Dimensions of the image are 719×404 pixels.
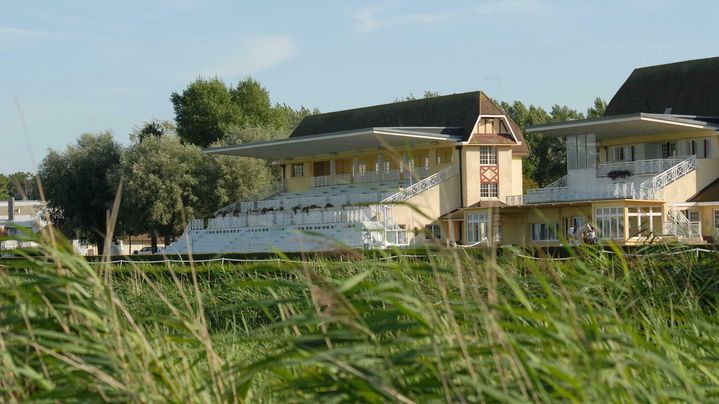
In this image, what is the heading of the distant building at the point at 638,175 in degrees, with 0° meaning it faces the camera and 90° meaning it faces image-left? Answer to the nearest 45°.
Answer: approximately 45°
